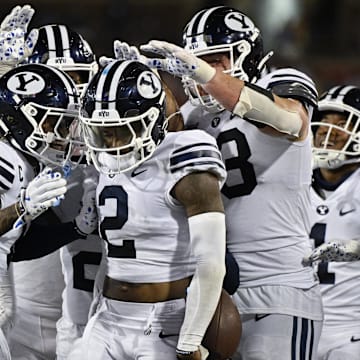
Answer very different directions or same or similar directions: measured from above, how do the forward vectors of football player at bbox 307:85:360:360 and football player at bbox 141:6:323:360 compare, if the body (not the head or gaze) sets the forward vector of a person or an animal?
same or similar directions

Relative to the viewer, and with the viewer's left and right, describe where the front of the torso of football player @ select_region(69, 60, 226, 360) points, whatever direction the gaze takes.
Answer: facing the viewer and to the left of the viewer

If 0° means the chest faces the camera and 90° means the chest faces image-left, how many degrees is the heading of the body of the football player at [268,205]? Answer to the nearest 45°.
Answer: approximately 45°

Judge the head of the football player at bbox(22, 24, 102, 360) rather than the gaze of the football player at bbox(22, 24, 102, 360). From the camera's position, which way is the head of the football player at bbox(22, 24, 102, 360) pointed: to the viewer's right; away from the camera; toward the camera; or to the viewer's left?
toward the camera

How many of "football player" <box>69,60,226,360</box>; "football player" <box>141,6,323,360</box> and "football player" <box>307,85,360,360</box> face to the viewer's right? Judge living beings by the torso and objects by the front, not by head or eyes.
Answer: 0

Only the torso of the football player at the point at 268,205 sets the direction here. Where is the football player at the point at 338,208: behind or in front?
behind

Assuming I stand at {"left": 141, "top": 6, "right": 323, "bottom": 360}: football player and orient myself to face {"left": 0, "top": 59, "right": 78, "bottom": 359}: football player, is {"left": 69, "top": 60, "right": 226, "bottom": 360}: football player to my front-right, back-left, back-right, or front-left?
front-left

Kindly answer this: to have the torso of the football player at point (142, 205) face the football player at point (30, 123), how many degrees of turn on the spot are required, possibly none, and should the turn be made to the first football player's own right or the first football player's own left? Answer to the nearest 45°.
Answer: approximately 90° to the first football player's own right

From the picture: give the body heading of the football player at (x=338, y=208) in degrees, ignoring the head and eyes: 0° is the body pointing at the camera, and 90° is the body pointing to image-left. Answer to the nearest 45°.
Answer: approximately 45°

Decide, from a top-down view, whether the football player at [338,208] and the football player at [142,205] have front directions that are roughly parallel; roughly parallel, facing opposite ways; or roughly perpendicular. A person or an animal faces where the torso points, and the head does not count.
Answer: roughly parallel

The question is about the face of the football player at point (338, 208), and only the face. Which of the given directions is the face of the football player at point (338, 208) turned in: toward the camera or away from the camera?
toward the camera

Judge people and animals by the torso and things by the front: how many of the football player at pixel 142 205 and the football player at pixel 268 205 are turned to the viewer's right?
0

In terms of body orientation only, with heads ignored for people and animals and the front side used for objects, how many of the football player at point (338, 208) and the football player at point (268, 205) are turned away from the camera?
0

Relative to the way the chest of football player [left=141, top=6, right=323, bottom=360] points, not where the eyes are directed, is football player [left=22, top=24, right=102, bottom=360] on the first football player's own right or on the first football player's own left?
on the first football player's own right

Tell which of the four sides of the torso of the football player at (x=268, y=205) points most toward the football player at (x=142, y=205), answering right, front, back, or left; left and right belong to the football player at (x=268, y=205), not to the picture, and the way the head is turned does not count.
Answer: front
